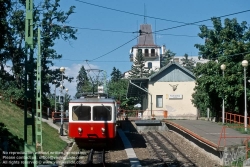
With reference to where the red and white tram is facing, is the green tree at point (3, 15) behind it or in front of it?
in front

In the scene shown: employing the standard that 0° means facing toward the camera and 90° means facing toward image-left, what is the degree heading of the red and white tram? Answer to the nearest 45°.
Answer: approximately 0°

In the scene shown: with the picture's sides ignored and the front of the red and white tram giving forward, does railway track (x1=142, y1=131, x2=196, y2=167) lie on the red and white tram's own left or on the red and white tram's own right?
on the red and white tram's own left

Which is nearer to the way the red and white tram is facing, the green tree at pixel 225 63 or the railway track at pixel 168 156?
the railway track

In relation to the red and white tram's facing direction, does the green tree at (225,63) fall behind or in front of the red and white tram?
behind
